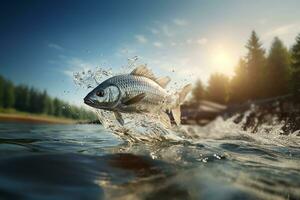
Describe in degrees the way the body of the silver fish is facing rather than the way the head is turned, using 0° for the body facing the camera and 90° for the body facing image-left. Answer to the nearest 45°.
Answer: approximately 90°
